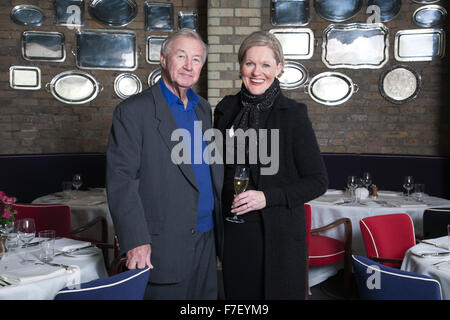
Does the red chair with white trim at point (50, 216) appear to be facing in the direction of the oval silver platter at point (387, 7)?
no

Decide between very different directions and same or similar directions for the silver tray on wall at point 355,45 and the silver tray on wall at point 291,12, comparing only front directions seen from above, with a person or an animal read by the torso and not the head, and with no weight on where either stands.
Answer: same or similar directions

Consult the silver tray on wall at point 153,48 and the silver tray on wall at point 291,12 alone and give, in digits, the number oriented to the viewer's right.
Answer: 0

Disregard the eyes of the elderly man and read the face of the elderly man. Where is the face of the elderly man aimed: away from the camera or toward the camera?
toward the camera

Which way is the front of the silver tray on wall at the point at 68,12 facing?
toward the camera

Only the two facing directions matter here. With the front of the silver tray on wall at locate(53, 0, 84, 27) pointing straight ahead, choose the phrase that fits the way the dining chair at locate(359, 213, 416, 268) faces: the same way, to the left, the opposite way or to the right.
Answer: the same way

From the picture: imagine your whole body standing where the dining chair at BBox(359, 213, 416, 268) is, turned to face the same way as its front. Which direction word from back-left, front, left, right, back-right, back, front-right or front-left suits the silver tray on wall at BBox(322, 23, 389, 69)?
back-left

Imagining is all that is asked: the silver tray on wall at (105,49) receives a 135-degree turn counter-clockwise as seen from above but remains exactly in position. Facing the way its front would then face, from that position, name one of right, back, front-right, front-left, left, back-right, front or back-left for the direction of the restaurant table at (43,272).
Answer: back-right

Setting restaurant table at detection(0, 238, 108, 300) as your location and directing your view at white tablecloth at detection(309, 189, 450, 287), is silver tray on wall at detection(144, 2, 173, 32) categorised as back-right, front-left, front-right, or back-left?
front-left

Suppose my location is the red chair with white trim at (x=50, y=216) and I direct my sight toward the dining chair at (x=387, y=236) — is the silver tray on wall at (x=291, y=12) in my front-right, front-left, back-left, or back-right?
front-left

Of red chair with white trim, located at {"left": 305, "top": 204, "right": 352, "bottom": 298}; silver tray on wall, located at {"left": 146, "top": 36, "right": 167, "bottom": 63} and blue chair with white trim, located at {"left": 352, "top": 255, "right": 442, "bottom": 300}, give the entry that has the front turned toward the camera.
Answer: the silver tray on wall

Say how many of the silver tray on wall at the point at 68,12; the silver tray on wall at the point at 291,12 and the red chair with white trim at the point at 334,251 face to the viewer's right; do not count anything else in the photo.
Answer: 1

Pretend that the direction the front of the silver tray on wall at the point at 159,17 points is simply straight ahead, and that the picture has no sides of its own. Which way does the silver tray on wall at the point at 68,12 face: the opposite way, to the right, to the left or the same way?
the same way

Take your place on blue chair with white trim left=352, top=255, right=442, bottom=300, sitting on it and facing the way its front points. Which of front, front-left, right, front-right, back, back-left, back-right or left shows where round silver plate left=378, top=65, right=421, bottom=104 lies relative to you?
front-left

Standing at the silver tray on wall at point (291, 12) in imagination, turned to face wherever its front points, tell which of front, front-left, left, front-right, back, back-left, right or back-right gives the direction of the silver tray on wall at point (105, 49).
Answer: right

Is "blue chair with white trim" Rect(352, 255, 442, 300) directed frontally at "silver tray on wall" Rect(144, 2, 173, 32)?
no

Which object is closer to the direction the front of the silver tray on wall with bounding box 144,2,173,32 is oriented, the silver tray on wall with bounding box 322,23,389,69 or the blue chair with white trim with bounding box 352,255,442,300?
the blue chair with white trim

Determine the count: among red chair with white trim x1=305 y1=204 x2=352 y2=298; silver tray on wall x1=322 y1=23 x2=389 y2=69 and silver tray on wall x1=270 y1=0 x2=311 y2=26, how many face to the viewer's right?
1

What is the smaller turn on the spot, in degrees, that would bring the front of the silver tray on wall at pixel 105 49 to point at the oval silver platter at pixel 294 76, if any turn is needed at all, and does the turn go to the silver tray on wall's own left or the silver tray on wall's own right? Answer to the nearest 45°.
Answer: approximately 90° to the silver tray on wall's own left
